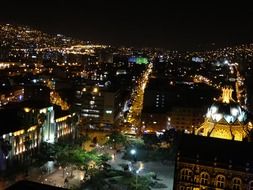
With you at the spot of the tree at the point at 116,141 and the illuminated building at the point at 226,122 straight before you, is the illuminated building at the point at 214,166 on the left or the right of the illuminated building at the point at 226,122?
right

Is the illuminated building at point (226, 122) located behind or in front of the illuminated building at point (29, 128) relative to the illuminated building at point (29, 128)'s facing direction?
in front

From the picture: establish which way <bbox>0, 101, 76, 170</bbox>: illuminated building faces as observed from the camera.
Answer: facing the viewer and to the right of the viewer

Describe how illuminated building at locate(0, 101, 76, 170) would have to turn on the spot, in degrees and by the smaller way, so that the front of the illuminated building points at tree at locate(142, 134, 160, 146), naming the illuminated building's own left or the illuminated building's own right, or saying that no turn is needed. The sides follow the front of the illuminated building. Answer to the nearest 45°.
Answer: approximately 45° to the illuminated building's own left

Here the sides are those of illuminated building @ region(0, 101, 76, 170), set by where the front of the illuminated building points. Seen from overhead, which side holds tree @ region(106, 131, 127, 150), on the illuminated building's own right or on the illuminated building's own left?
on the illuminated building's own left

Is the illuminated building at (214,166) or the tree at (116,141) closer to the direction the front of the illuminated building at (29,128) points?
the illuminated building

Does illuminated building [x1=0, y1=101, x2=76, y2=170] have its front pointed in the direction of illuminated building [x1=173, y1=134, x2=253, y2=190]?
yes
